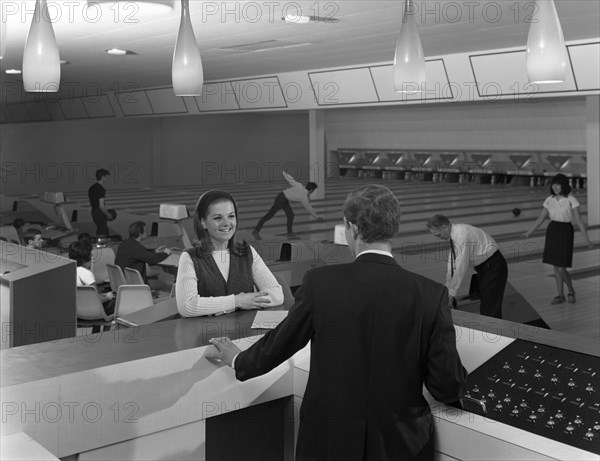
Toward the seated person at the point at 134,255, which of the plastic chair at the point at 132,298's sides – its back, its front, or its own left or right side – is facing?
front

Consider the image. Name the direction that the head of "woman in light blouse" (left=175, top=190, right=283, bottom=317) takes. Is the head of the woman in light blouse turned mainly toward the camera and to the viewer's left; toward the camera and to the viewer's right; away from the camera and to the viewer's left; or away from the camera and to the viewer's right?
toward the camera and to the viewer's right

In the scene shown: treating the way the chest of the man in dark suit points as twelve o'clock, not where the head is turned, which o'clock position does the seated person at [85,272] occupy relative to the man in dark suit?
The seated person is roughly at 11 o'clock from the man in dark suit.

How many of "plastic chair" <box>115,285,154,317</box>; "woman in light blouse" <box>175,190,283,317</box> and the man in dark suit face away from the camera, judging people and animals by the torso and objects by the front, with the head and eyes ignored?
2

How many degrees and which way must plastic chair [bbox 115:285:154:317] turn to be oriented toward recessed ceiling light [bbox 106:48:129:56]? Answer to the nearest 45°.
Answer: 0° — it already faces it

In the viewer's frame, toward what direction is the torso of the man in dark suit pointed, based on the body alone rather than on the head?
away from the camera

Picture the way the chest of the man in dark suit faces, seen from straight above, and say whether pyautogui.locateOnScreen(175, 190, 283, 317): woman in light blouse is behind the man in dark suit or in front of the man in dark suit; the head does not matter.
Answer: in front

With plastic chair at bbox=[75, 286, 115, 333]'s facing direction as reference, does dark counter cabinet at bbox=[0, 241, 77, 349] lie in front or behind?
behind

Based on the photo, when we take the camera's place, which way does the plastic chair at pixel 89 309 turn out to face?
facing away from the viewer and to the right of the viewer

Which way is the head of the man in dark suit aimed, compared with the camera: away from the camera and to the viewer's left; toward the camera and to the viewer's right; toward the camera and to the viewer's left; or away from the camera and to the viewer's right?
away from the camera and to the viewer's left

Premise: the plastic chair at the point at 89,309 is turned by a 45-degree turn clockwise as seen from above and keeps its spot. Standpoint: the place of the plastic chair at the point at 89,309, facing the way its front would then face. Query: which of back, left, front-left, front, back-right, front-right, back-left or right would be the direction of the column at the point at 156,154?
left

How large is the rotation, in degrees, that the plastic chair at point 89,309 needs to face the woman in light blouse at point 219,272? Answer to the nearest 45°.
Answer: approximately 135° to its right

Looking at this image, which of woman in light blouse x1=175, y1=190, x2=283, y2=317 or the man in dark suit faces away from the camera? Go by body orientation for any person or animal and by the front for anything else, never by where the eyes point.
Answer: the man in dark suit

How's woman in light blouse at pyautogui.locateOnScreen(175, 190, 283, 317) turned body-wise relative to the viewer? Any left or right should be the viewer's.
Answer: facing the viewer and to the right of the viewer

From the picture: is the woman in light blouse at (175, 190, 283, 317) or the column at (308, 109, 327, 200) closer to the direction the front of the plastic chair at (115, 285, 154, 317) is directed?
the column

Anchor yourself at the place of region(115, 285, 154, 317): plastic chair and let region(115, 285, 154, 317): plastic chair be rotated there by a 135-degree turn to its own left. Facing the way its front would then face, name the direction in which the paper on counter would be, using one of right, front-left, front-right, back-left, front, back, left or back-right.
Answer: front-left

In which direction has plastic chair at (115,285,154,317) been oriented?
away from the camera
